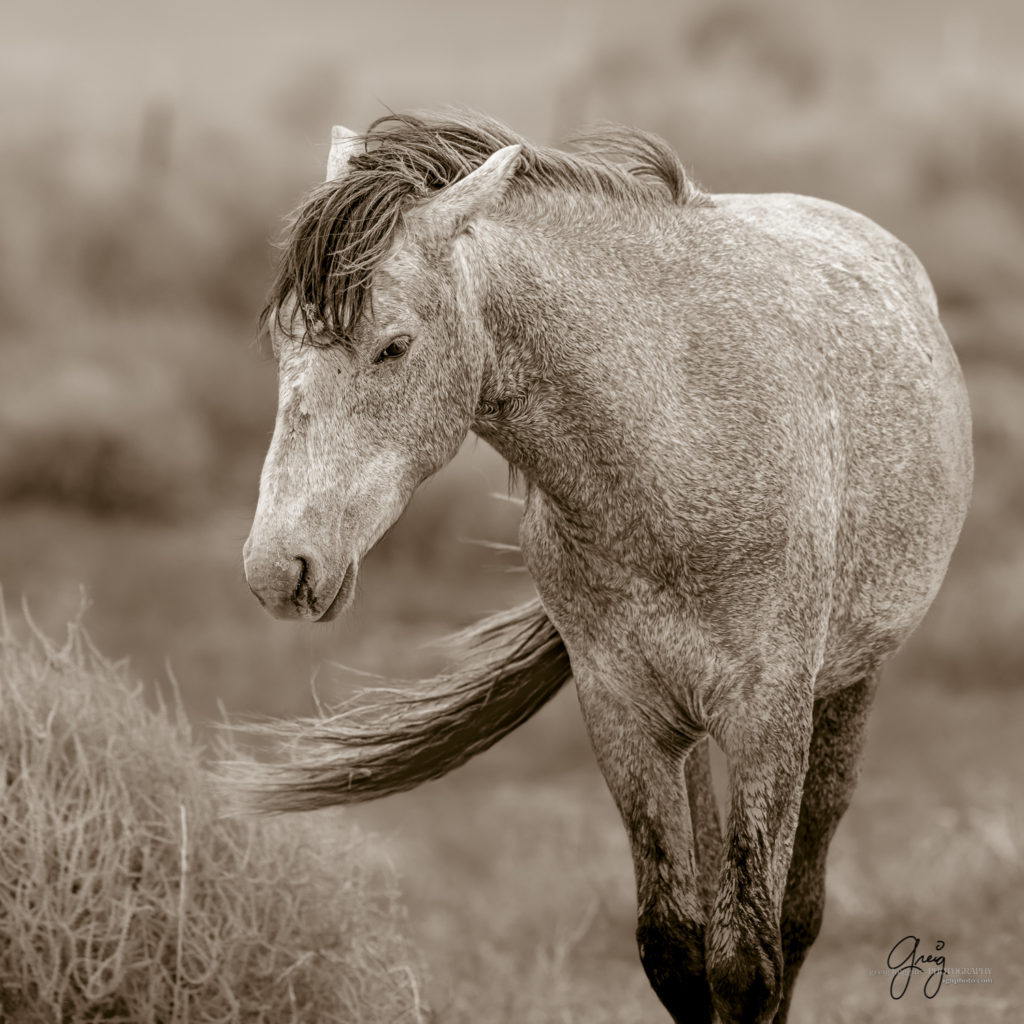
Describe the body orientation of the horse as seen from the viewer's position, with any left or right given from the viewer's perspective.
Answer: facing the viewer and to the left of the viewer
